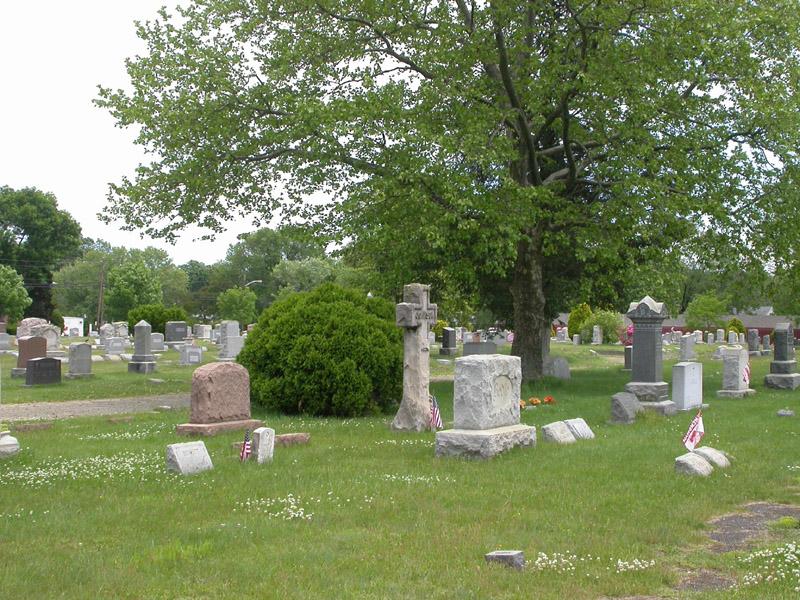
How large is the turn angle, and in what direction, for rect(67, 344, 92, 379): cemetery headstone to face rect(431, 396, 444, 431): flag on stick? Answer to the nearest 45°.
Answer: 0° — it already faces it

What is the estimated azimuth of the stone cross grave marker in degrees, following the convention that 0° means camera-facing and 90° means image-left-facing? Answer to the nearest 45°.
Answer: approximately 315°

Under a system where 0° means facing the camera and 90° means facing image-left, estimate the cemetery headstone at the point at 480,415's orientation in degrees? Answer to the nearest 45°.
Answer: approximately 315°

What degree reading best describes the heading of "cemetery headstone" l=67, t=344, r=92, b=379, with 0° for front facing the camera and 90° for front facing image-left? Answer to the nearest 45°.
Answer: approximately 0°

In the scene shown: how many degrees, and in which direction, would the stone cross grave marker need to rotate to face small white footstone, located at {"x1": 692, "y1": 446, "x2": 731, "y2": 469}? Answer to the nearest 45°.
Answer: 0° — it already faces it

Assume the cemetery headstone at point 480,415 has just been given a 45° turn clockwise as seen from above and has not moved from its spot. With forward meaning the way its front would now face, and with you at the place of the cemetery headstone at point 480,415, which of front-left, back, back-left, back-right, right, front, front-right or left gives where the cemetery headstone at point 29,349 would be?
back-right

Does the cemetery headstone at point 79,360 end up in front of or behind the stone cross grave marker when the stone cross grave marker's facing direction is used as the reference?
behind

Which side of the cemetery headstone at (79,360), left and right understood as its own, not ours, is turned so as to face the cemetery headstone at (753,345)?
left

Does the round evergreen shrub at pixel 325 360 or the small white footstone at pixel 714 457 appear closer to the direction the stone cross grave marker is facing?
the small white footstone

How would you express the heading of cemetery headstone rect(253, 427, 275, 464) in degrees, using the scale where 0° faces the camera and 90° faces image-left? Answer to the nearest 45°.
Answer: approximately 315°

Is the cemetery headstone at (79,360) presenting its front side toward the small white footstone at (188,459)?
yes
